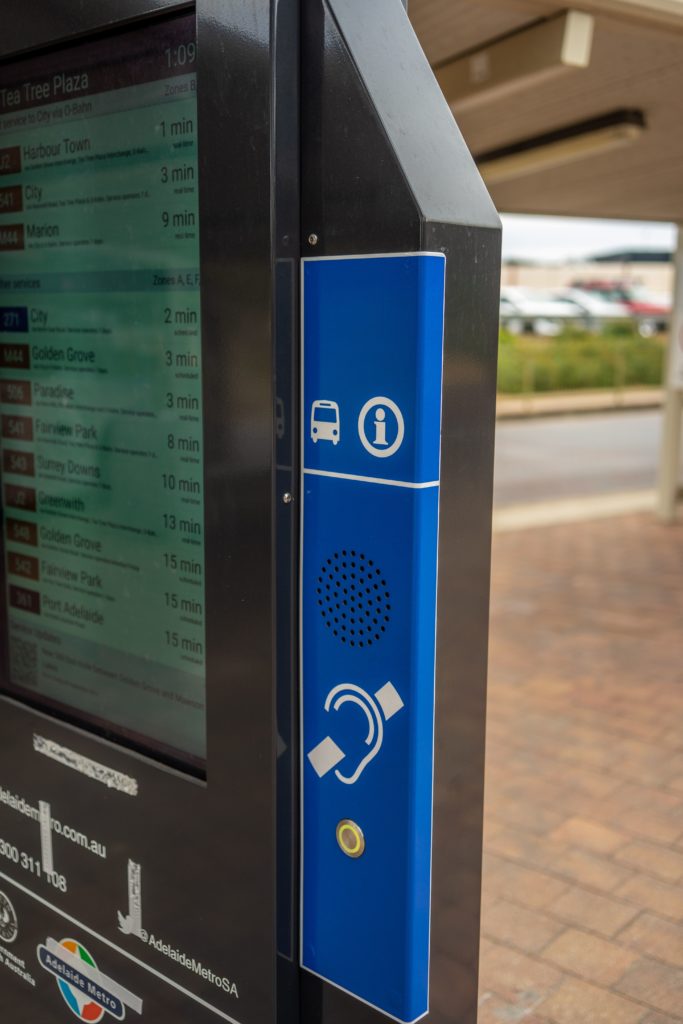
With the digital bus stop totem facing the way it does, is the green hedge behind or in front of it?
behind

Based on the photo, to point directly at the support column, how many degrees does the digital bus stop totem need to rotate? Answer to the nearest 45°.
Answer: approximately 180°

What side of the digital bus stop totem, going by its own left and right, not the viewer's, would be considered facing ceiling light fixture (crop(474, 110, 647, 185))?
back

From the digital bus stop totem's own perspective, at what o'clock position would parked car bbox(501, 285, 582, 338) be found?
The parked car is roughly at 5 o'clock from the digital bus stop totem.

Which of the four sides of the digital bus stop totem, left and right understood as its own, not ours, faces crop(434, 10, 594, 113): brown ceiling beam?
back

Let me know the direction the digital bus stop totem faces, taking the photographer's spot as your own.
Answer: facing the viewer and to the left of the viewer
